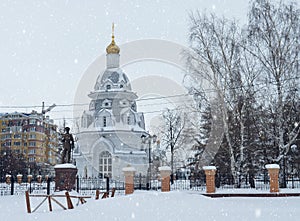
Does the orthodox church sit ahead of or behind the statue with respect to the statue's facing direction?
behind

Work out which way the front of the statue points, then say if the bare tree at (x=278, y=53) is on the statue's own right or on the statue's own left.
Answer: on the statue's own left

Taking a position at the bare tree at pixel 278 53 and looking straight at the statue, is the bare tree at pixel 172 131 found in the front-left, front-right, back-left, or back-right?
front-right

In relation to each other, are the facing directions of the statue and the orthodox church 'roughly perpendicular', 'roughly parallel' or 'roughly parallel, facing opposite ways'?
roughly parallel

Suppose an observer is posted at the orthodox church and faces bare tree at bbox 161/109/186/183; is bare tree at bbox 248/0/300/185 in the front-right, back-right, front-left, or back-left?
front-right

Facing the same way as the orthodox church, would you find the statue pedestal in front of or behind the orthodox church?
in front

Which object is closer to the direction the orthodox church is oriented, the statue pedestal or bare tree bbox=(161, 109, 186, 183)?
the statue pedestal

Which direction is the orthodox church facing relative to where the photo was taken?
toward the camera

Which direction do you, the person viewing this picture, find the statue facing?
facing the viewer

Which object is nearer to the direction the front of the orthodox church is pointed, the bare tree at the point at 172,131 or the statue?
the statue

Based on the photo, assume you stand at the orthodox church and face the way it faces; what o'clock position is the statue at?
The statue is roughly at 12 o'clock from the orthodox church.

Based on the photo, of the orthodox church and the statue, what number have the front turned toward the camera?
2

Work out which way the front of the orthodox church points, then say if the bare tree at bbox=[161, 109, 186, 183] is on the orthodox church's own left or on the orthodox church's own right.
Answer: on the orthodox church's own left
